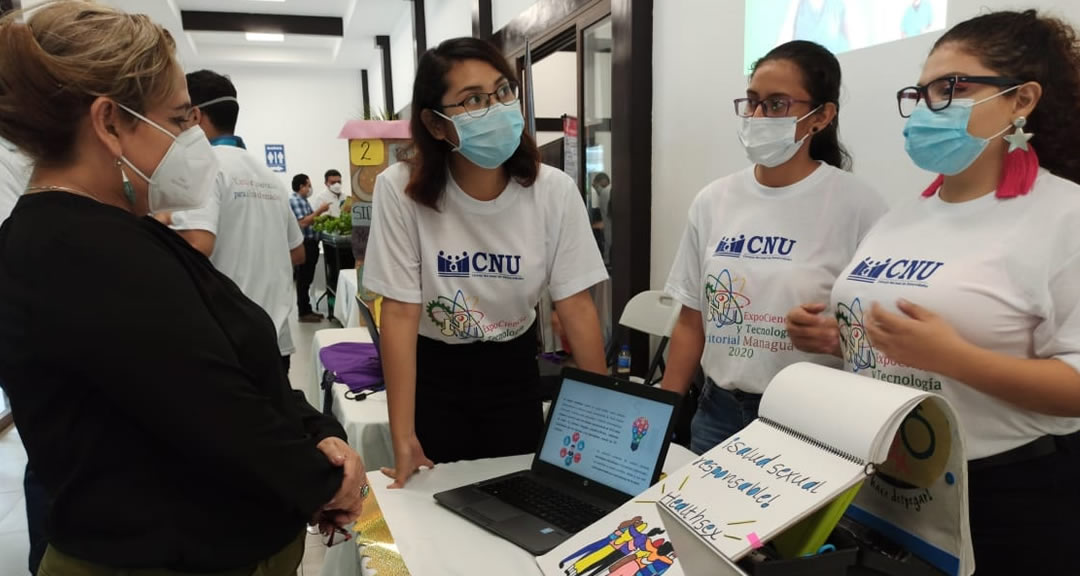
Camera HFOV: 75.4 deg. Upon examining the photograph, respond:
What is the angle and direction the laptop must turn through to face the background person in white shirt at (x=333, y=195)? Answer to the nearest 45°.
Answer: approximately 135° to its right

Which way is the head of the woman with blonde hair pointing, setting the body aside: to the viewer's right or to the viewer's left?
to the viewer's right

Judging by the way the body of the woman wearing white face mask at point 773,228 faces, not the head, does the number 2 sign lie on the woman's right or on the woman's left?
on the woman's right

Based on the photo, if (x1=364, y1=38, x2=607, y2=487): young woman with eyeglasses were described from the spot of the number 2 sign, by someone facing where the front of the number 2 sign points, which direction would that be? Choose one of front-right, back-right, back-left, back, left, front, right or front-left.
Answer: front

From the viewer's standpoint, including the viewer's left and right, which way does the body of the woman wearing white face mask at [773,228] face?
facing the viewer and to the left of the viewer

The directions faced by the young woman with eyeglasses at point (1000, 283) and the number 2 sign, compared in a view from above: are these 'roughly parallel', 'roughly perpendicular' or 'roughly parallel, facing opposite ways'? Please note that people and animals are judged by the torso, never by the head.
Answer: roughly perpendicular

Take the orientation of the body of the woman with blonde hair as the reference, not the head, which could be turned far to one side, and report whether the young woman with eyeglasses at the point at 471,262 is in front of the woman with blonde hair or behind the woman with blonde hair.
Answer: in front

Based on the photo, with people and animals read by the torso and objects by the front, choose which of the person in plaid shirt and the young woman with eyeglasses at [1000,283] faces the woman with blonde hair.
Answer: the young woman with eyeglasses

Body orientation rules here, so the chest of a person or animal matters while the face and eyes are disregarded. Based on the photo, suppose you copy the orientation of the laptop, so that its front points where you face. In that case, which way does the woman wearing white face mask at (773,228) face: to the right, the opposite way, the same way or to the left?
the same way

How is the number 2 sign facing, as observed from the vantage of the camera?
facing the viewer

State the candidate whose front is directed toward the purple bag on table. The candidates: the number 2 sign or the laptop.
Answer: the number 2 sign

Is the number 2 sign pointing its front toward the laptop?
yes

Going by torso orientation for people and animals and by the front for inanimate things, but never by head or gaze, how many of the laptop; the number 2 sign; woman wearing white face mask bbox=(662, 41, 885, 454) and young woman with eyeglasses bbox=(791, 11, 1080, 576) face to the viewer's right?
0

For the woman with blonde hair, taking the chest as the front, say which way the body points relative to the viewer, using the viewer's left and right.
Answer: facing to the right of the viewer
